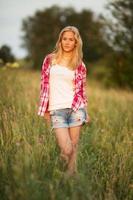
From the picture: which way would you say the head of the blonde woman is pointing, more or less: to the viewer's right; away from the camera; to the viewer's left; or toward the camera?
toward the camera

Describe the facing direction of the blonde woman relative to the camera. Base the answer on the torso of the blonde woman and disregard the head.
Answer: toward the camera

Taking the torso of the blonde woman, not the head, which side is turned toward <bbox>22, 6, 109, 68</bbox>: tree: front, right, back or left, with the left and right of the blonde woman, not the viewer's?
back

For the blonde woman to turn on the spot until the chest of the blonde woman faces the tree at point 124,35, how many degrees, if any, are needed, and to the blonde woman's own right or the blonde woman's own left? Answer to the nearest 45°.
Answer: approximately 180°
